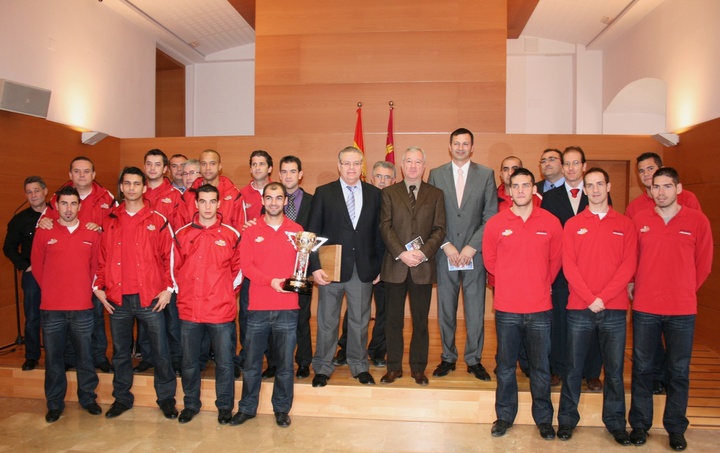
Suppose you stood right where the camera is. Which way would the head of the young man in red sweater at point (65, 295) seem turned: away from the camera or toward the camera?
toward the camera

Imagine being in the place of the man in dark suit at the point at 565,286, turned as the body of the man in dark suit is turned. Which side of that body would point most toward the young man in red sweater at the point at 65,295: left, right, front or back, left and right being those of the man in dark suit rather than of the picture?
right

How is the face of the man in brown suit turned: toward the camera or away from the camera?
toward the camera

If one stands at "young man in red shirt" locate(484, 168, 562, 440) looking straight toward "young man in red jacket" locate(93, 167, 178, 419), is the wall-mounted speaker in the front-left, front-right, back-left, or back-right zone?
front-right

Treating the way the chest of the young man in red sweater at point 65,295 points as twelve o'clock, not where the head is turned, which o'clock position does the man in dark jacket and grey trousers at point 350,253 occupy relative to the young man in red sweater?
The man in dark jacket and grey trousers is roughly at 10 o'clock from the young man in red sweater.

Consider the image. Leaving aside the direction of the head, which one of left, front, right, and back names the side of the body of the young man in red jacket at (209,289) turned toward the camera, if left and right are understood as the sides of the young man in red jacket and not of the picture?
front

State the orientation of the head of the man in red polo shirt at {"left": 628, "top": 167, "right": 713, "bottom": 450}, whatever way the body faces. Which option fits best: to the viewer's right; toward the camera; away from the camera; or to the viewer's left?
toward the camera

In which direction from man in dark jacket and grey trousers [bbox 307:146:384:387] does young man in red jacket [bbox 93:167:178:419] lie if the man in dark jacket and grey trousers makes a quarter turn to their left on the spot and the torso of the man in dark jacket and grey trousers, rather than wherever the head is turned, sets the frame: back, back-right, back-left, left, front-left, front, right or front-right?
back

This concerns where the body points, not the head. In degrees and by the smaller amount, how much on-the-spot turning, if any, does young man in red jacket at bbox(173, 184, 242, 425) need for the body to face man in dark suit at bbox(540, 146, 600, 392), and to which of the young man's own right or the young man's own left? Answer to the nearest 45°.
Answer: approximately 90° to the young man's own left

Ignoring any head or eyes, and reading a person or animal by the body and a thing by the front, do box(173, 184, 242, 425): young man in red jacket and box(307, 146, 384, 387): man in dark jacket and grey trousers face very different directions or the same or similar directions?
same or similar directions

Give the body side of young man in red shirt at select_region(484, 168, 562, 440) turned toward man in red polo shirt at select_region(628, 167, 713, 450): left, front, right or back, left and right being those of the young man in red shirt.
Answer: left

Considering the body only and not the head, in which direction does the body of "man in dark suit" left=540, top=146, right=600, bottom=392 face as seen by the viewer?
toward the camera

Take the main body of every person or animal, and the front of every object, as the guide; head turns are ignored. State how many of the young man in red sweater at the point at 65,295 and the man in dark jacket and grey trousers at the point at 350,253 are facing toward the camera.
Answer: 2

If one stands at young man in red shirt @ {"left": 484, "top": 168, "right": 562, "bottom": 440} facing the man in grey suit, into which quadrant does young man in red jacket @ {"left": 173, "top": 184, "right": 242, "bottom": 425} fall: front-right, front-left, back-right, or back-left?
front-left

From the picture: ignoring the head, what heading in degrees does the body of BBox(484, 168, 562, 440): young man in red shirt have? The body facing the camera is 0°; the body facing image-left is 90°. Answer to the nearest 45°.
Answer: approximately 0°

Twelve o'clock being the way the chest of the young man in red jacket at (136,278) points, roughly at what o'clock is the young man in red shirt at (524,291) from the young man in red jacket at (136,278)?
the young man in red shirt at (524,291) is roughly at 10 o'clock from the young man in red jacket at (136,278).

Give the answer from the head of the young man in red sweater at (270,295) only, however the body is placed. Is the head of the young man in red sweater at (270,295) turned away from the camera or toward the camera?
toward the camera

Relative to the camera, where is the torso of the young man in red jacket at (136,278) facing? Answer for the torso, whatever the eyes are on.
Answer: toward the camera
